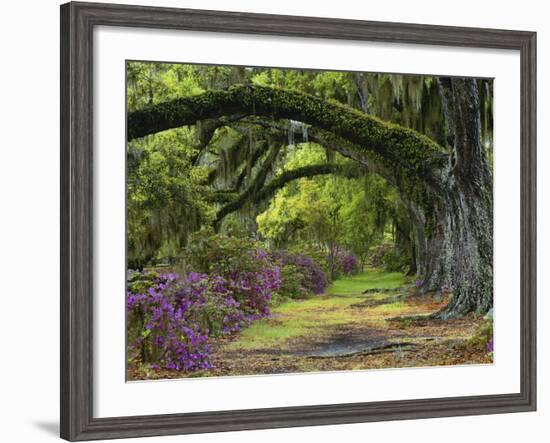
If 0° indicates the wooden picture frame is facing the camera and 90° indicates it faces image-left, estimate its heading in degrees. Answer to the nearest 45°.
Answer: approximately 315°
